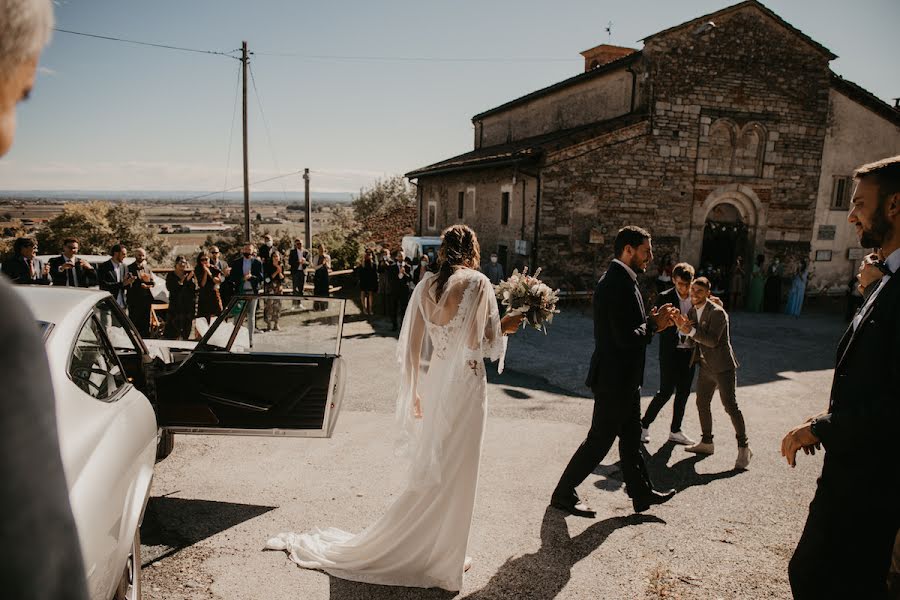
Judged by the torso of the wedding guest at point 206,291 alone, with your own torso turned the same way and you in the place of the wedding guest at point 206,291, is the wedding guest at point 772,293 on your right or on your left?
on your left

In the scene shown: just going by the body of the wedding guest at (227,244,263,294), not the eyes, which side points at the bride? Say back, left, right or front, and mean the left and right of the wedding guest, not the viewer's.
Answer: front

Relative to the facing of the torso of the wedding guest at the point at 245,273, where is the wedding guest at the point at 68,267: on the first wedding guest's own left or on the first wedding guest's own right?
on the first wedding guest's own right

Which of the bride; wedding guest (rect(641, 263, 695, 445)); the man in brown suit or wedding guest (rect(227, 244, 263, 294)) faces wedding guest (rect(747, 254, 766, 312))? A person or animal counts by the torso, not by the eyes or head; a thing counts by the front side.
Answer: the bride

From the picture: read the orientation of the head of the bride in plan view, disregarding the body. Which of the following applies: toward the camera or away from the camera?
away from the camera

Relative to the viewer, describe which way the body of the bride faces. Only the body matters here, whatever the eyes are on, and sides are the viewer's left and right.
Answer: facing away from the viewer and to the right of the viewer

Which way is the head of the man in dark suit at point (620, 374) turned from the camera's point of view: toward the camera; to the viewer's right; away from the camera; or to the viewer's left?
to the viewer's right

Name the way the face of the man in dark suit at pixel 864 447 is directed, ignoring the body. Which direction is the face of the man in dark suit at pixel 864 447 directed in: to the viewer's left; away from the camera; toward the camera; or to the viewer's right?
to the viewer's left

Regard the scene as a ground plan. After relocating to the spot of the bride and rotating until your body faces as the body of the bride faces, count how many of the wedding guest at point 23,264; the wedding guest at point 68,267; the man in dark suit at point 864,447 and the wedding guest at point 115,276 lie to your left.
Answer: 3

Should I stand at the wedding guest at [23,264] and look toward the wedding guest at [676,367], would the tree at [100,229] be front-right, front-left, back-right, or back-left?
back-left

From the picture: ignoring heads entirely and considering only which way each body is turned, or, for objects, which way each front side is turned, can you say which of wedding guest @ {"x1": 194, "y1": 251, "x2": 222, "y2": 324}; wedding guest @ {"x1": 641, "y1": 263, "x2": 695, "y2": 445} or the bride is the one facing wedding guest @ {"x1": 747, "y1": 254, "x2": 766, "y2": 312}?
the bride

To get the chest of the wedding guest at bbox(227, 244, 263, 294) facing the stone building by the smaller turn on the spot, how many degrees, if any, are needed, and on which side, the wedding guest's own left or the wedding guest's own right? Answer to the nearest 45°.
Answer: approximately 90° to the wedding guest's own left

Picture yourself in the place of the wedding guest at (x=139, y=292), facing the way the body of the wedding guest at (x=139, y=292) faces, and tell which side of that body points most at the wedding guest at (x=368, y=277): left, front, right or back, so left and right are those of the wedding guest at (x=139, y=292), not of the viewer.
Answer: left
